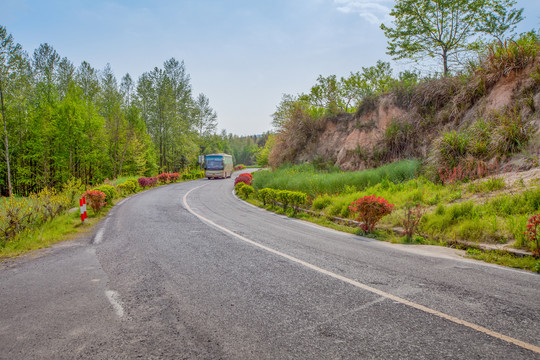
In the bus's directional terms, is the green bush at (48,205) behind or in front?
in front

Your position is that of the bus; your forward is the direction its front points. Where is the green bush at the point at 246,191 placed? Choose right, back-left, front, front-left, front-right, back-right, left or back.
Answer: front-left

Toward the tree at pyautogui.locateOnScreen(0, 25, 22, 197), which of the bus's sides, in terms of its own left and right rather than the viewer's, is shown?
front

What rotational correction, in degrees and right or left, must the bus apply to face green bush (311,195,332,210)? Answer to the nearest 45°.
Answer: approximately 45° to its left

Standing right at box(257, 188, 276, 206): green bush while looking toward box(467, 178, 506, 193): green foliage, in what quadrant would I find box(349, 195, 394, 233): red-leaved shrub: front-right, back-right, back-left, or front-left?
front-right

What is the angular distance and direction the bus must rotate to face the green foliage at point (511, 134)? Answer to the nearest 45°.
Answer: approximately 45° to its left

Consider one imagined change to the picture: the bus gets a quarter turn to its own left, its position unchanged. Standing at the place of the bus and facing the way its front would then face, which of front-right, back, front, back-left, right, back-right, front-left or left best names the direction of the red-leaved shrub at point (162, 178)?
right

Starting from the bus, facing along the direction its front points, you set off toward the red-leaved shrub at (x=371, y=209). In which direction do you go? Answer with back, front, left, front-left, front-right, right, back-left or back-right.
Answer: front-left

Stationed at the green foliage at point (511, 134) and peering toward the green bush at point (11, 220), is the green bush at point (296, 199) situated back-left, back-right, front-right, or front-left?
front-right

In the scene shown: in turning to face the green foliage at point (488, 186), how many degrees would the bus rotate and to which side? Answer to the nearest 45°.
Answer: approximately 45° to its left

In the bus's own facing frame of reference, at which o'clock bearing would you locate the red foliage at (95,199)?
The red foliage is roughly at 11 o'clock from the bus.

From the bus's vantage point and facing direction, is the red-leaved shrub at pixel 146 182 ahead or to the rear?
ahead

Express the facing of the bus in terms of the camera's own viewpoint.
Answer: facing the viewer and to the left of the viewer

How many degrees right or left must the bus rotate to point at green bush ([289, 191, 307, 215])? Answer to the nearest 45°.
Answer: approximately 45° to its left

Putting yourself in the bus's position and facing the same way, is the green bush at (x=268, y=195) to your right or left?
on your left
